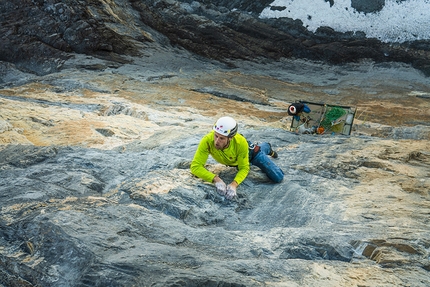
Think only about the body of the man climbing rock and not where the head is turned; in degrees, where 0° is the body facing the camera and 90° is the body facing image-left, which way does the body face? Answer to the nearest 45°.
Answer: approximately 45°
